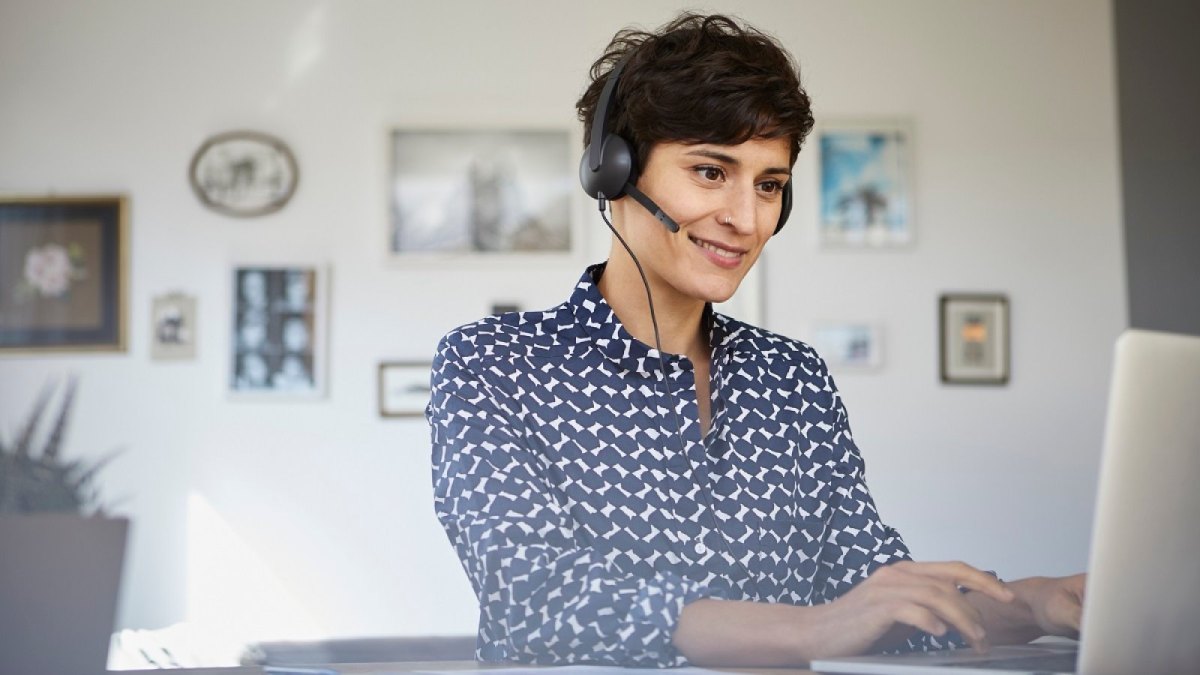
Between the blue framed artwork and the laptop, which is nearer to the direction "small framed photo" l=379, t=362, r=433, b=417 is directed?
the laptop

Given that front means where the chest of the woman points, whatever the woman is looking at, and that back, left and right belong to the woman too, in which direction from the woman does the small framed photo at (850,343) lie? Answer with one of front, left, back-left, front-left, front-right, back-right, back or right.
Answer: back-left

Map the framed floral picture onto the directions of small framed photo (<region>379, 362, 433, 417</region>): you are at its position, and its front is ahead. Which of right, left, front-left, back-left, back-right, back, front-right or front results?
right

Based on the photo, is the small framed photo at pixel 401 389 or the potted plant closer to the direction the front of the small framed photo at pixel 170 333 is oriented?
the potted plant

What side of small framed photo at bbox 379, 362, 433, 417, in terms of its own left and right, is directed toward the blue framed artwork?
left

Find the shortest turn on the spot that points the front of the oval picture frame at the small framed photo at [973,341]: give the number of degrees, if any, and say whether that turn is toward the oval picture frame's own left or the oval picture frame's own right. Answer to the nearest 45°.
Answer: approximately 90° to the oval picture frame's own left

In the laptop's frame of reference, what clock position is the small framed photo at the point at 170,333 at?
The small framed photo is roughly at 12 o'clock from the laptop.

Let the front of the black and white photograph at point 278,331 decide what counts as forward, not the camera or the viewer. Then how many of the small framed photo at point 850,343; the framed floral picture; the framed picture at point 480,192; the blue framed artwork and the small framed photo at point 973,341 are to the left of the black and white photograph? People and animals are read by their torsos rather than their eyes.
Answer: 4
